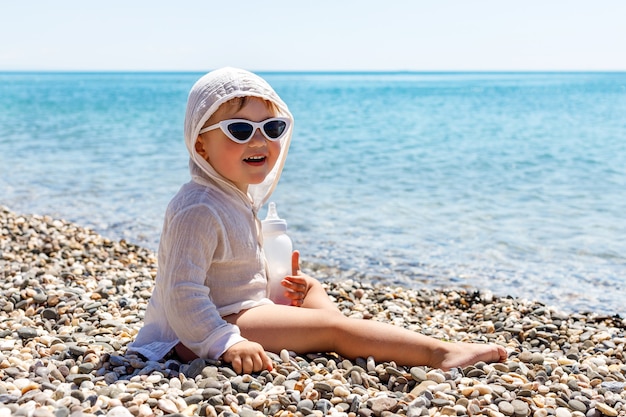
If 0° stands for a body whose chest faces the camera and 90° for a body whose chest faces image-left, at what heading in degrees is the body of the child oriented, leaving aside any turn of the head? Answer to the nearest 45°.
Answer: approximately 270°
